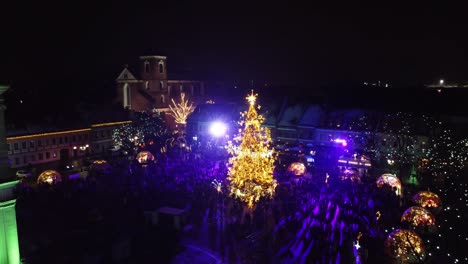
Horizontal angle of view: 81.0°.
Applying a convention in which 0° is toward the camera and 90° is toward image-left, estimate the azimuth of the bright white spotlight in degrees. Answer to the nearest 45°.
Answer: approximately 0°

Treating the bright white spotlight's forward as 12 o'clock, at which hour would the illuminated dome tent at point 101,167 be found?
The illuminated dome tent is roughly at 1 o'clock from the bright white spotlight.

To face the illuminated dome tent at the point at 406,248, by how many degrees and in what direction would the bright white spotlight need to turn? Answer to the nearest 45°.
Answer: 0° — it already faces it

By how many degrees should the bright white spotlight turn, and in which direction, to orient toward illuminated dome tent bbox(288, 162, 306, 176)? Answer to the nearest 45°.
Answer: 0° — it already faces it

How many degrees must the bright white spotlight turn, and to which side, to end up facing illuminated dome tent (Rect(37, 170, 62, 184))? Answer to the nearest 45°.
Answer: approximately 45° to its right
